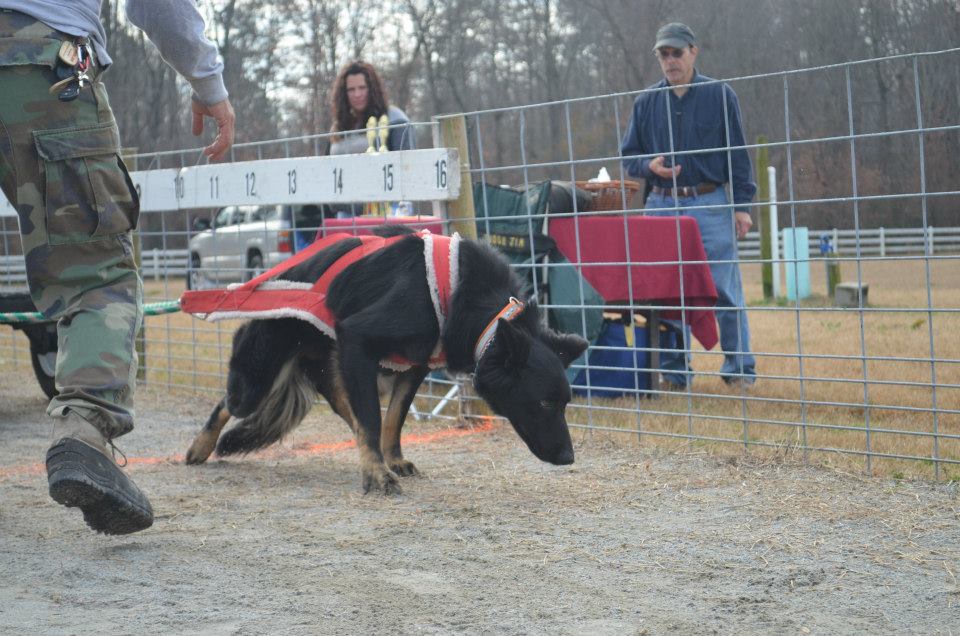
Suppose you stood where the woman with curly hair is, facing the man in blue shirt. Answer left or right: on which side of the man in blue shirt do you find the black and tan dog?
right

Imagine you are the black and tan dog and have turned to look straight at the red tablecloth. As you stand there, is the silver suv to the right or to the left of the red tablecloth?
left

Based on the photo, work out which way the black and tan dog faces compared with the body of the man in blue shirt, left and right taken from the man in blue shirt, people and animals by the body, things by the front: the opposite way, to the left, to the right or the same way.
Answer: to the left

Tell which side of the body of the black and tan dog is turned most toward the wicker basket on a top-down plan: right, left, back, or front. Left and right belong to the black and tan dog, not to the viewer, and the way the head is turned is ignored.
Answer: left

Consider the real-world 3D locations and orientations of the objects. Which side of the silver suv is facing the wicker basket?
back

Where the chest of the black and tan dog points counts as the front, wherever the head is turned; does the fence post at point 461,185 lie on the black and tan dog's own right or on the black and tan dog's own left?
on the black and tan dog's own left

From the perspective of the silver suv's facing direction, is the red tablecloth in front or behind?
behind

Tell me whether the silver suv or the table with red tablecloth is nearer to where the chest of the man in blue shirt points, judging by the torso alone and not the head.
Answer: the table with red tablecloth

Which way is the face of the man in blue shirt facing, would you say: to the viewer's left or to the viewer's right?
to the viewer's left

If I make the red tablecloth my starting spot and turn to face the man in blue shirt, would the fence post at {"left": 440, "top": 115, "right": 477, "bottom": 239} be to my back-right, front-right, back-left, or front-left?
back-left

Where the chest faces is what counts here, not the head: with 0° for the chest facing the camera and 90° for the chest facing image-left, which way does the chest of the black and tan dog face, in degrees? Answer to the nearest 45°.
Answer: approximately 315°

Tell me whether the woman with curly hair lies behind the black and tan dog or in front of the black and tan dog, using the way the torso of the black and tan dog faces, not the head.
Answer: behind
